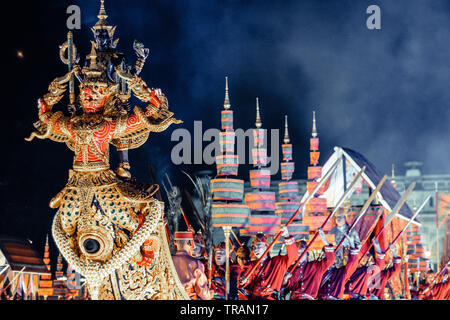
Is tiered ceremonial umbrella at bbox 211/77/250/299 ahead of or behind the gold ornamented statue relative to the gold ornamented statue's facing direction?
behind

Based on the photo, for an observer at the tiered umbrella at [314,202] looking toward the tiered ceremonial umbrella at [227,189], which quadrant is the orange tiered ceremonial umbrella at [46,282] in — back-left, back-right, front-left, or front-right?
front-right

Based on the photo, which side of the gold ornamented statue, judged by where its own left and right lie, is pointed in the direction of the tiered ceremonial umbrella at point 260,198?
back

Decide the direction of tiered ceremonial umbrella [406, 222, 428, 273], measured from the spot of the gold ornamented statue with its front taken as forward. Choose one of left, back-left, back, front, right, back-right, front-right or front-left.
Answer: back

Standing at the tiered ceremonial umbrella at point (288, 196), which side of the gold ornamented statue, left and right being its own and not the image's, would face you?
back

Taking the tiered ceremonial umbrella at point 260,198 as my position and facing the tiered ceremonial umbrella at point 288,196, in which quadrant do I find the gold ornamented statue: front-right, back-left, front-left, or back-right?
back-right

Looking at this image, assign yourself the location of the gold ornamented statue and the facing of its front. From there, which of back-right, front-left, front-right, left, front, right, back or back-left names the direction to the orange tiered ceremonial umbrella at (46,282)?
back-right

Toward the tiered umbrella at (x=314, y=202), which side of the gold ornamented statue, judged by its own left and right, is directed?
back

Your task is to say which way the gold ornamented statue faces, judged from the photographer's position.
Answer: facing the viewer and to the left of the viewer
